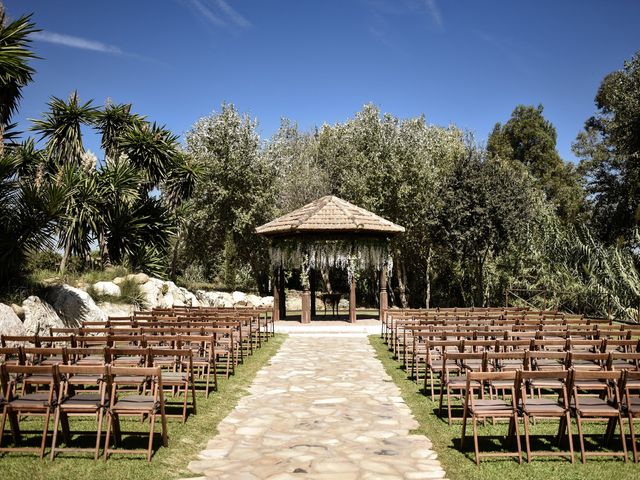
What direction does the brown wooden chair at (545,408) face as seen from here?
away from the camera

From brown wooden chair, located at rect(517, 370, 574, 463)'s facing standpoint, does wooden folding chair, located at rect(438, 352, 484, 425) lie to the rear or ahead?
ahead

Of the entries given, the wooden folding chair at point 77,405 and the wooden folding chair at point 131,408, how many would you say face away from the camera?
2

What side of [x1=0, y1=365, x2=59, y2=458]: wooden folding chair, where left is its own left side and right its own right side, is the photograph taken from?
back

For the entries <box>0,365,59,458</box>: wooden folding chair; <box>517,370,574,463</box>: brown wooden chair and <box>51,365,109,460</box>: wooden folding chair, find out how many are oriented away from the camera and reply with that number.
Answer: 3

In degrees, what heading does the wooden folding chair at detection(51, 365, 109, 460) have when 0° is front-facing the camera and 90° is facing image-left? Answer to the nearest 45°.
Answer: approximately 180°

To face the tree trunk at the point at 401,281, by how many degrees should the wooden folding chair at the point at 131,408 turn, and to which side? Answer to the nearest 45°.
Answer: approximately 45° to its right

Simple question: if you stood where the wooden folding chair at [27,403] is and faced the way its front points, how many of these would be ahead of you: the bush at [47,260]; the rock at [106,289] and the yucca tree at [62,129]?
3

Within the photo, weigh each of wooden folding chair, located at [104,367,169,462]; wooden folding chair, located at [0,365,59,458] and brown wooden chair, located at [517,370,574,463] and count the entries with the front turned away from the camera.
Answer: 3

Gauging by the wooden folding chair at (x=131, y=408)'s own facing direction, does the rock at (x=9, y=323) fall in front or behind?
in front

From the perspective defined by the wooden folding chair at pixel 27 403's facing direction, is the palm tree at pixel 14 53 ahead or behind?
ahead

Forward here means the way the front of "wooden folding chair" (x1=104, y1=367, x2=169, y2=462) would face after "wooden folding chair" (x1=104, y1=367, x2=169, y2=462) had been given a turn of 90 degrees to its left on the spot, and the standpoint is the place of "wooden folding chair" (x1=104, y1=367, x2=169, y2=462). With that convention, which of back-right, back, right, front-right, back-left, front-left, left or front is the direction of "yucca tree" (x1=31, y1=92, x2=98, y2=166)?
right
